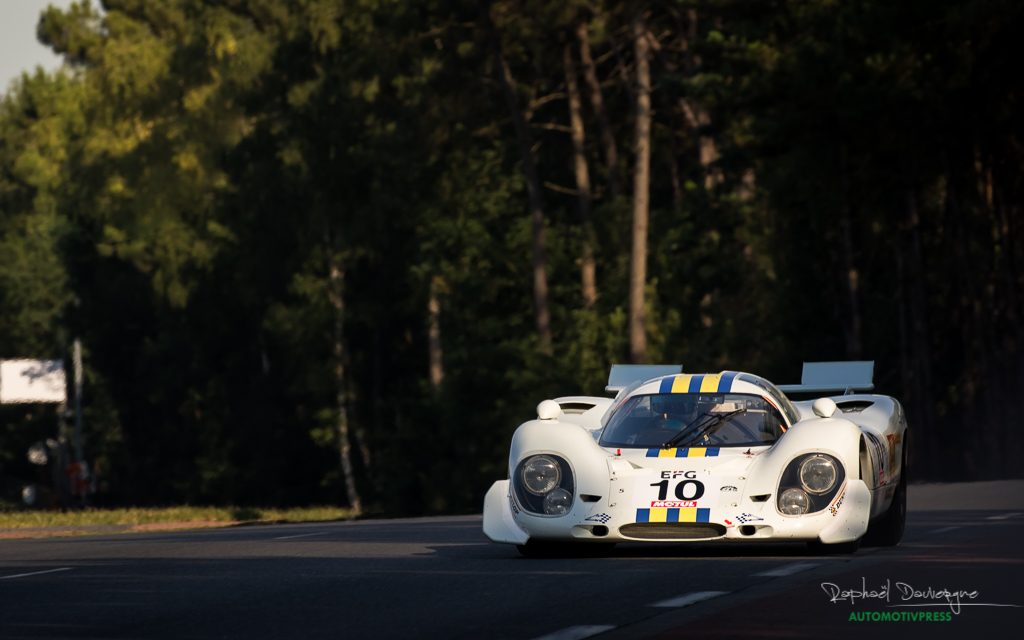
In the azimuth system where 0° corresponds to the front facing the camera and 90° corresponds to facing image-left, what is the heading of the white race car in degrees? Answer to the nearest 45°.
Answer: approximately 0°
